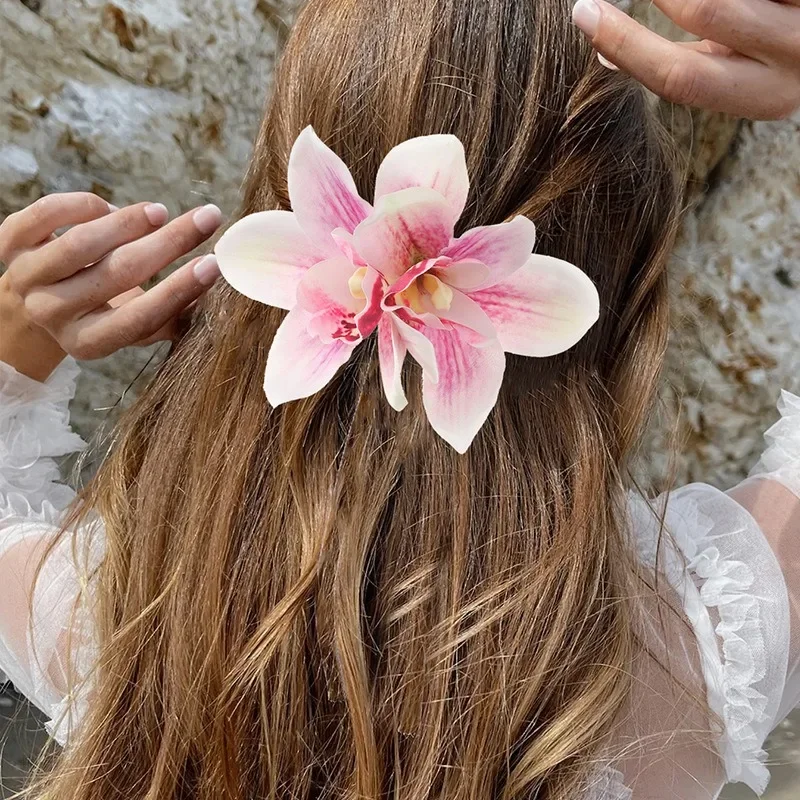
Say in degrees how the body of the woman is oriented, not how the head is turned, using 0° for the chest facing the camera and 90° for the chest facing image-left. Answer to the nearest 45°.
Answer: approximately 180°

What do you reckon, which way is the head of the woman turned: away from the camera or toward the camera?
away from the camera
